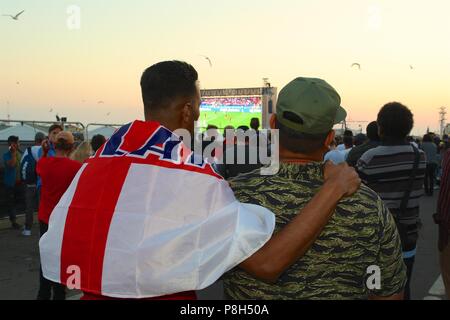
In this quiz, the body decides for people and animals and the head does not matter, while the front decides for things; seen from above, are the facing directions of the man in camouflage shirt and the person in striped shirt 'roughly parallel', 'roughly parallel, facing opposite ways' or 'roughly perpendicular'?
roughly parallel

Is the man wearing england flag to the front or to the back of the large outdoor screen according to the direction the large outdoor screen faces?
to the front

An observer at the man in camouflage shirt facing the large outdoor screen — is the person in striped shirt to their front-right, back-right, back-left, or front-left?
front-right

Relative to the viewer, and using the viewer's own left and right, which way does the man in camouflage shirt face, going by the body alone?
facing away from the viewer

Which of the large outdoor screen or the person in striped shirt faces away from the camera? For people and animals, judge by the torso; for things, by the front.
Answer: the person in striped shirt

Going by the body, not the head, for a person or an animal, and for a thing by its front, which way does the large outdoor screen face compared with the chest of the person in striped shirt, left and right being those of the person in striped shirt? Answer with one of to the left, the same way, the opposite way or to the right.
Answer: the opposite way

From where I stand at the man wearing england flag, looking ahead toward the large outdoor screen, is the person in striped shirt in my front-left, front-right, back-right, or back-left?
front-right

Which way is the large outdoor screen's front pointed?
toward the camera

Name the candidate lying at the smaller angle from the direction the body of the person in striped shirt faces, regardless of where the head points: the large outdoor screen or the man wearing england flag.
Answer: the large outdoor screen

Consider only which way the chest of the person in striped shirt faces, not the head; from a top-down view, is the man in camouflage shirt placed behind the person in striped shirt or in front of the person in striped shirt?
behind

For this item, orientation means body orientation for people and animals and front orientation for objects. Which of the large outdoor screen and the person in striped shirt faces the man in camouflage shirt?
the large outdoor screen

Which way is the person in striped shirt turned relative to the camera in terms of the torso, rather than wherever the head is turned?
away from the camera

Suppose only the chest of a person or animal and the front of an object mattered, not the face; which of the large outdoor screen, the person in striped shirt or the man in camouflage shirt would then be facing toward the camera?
the large outdoor screen

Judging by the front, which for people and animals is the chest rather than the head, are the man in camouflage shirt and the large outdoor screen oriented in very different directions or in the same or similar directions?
very different directions

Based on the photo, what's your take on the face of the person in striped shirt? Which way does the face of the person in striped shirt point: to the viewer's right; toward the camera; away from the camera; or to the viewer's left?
away from the camera

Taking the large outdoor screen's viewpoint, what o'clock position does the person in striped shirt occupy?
The person in striped shirt is roughly at 12 o'clock from the large outdoor screen.

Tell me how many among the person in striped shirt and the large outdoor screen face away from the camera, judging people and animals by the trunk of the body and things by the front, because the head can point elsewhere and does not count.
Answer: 1
